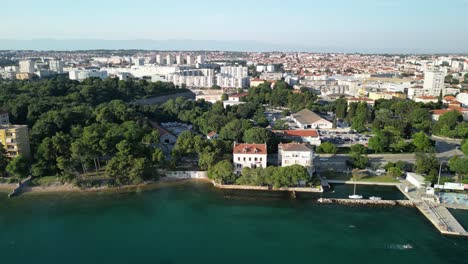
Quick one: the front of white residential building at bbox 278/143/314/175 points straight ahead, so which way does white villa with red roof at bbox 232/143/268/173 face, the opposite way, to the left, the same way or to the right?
the same way

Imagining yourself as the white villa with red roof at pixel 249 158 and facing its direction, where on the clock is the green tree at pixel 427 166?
The green tree is roughly at 9 o'clock from the white villa with red roof.

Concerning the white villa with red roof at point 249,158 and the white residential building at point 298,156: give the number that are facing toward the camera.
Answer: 2

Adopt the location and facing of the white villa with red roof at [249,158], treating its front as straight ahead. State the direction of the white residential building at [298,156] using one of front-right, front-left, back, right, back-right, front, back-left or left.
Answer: left

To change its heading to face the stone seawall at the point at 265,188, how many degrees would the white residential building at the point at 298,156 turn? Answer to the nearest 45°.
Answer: approximately 45° to its right

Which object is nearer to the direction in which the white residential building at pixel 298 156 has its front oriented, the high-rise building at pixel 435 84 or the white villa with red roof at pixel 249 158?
the white villa with red roof

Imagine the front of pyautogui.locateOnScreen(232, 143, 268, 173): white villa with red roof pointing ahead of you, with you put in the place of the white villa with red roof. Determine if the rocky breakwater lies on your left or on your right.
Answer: on your left

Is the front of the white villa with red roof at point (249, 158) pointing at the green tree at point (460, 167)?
no

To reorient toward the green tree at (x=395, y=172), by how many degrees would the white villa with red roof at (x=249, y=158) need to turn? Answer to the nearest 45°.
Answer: approximately 90° to its left

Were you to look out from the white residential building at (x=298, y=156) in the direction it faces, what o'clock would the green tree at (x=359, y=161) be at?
The green tree is roughly at 8 o'clock from the white residential building.

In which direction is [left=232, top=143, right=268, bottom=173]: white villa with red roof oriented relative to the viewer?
toward the camera

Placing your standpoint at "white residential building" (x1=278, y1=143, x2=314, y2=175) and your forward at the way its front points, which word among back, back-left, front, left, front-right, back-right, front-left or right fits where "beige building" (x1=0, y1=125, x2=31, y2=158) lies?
right

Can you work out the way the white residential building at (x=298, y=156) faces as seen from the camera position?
facing the viewer

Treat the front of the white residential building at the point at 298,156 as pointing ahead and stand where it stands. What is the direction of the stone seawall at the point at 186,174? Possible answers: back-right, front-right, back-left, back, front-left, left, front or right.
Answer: right

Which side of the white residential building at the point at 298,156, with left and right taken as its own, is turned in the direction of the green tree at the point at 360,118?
back

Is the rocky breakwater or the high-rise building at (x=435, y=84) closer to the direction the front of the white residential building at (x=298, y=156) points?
the rocky breakwater
